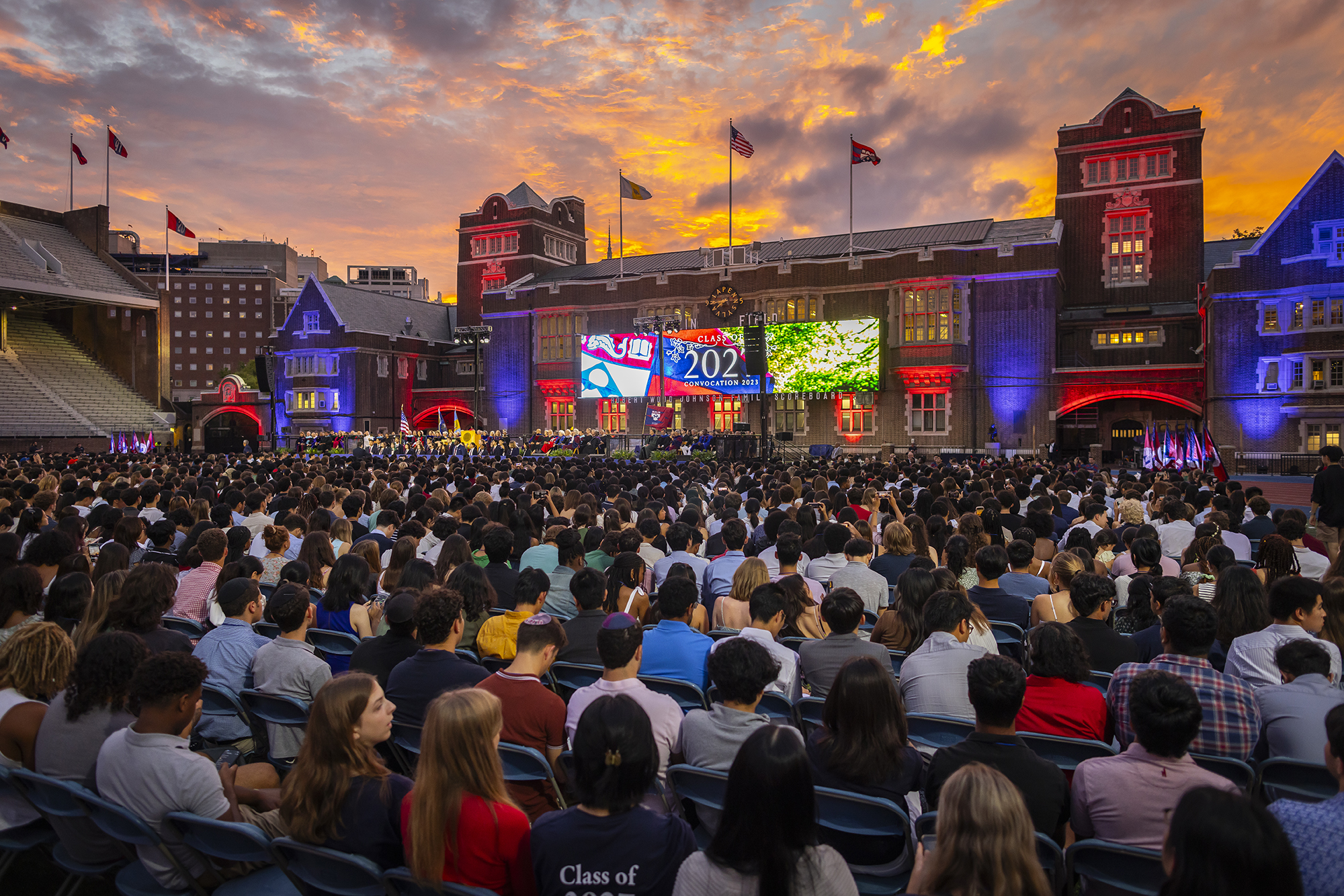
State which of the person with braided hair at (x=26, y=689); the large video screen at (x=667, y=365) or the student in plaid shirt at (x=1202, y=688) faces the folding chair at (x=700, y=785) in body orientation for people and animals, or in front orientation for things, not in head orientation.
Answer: the large video screen

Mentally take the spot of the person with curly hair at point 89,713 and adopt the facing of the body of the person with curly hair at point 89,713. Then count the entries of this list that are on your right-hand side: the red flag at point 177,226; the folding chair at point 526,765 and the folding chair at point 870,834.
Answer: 2

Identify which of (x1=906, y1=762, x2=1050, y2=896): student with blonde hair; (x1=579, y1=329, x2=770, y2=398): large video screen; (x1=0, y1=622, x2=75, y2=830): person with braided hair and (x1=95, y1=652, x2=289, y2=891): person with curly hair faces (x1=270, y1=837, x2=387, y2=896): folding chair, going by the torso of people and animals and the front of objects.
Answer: the large video screen

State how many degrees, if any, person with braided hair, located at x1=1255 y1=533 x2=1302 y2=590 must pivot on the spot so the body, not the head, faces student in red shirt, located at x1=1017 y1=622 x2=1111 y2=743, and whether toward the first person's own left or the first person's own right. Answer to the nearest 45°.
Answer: approximately 180°

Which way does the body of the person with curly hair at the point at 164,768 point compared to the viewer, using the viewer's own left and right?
facing away from the viewer and to the right of the viewer

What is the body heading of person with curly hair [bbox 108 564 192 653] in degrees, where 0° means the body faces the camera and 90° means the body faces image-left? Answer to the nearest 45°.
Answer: approximately 225°

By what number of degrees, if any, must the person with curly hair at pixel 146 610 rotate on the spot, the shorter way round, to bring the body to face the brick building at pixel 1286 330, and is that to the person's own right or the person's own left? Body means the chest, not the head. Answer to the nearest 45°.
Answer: approximately 45° to the person's own right

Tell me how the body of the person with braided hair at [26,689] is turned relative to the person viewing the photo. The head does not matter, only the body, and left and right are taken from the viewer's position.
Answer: facing away from the viewer and to the right of the viewer

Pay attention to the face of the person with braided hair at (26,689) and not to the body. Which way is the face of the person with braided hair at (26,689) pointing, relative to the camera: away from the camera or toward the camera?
away from the camera

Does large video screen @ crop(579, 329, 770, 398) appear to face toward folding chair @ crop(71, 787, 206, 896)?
yes

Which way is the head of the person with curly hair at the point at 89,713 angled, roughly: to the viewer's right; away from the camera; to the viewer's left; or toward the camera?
away from the camera

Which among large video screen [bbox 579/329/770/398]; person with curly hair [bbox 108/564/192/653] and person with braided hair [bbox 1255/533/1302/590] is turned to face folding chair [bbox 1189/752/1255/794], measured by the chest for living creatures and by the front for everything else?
the large video screen

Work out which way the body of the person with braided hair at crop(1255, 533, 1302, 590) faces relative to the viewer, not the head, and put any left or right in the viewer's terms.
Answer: facing away from the viewer

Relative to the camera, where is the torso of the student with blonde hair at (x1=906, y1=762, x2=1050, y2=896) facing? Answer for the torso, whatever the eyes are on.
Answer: away from the camera
